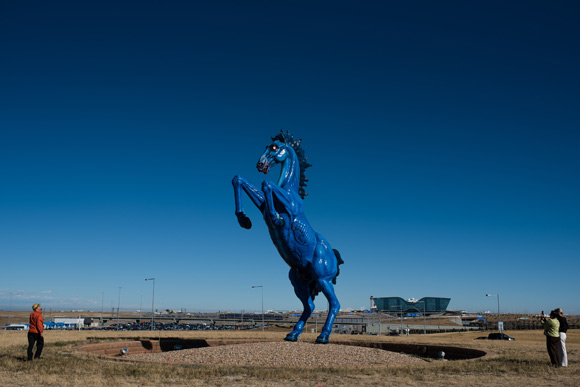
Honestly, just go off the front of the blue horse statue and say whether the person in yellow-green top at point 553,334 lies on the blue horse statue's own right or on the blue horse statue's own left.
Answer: on the blue horse statue's own left

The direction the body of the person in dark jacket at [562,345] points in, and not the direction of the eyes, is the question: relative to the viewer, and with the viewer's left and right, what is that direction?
facing to the left of the viewer

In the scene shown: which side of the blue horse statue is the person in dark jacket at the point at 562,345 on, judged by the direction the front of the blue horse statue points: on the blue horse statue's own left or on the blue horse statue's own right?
on the blue horse statue's own left

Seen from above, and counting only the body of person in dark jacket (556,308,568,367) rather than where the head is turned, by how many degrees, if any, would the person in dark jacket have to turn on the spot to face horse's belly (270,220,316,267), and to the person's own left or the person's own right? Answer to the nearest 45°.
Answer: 0° — they already face it

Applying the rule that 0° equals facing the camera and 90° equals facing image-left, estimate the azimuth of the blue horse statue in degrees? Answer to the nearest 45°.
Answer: approximately 45°
